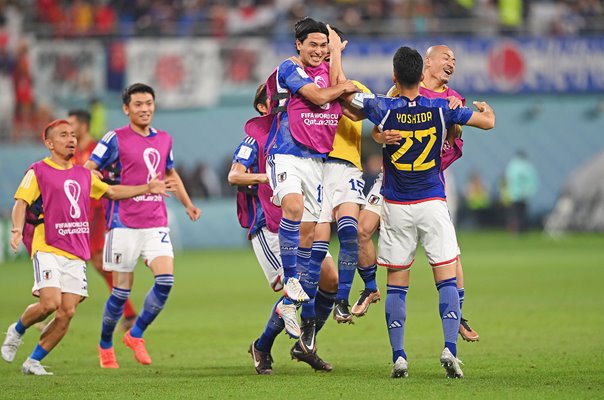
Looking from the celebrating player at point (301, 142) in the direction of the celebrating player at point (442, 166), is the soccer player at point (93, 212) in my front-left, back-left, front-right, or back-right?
back-left

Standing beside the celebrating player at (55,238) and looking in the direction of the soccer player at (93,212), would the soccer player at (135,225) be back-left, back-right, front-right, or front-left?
front-right

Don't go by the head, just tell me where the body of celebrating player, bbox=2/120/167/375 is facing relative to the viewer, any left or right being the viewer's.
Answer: facing the viewer and to the right of the viewer

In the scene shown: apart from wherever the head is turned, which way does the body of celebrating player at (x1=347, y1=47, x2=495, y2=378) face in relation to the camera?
away from the camera

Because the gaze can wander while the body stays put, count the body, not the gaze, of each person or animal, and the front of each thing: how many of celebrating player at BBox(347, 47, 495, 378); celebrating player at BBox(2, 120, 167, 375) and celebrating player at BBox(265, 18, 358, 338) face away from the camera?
1

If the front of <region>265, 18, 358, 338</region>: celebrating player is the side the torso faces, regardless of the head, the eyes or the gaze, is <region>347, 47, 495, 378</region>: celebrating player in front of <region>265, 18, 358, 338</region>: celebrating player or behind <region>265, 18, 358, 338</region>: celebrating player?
in front

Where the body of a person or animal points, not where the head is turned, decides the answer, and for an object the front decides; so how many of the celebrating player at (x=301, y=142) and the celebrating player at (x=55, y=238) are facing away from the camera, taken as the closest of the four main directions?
0

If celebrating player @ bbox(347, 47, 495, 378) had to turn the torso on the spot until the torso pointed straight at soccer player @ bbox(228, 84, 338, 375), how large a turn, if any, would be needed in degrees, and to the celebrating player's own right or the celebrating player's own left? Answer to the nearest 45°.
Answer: approximately 45° to the celebrating player's own left

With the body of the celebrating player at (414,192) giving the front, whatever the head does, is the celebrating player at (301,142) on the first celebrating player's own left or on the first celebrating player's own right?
on the first celebrating player's own left

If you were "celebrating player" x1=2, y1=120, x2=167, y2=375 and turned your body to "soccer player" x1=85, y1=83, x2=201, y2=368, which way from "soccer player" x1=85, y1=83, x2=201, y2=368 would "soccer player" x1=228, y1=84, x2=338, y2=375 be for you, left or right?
right

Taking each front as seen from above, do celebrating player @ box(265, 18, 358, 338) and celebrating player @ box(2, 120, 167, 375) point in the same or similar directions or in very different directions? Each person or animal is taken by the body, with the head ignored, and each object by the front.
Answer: same or similar directions

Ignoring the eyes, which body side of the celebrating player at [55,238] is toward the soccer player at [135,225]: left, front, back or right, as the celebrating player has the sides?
left

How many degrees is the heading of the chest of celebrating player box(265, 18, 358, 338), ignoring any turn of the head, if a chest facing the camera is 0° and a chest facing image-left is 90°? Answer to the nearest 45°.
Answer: approximately 315°

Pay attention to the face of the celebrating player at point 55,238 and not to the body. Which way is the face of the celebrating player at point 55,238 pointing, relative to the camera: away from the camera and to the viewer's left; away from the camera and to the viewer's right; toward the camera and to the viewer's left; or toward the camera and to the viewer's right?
toward the camera and to the viewer's right
